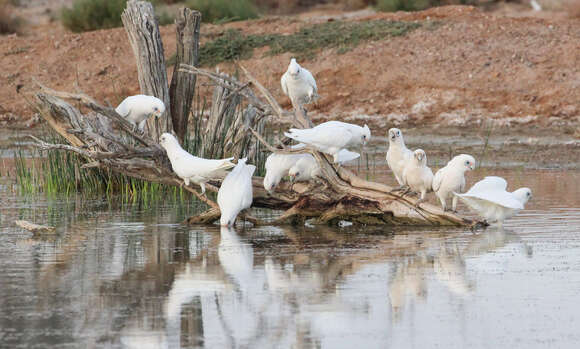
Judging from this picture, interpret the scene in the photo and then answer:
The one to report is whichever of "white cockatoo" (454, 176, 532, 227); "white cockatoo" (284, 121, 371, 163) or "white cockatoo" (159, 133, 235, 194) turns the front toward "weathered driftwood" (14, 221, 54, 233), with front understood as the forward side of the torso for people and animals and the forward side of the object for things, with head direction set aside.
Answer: "white cockatoo" (159, 133, 235, 194)

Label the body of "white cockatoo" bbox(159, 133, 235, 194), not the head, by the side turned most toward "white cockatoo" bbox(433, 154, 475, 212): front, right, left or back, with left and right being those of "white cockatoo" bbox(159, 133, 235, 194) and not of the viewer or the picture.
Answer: back

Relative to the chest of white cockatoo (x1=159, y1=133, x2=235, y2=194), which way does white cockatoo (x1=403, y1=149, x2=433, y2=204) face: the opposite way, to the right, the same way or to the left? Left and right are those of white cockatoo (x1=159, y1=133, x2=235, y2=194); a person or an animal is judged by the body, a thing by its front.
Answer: to the left

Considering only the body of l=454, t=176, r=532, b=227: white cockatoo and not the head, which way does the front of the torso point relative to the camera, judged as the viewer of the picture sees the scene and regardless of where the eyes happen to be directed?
to the viewer's right

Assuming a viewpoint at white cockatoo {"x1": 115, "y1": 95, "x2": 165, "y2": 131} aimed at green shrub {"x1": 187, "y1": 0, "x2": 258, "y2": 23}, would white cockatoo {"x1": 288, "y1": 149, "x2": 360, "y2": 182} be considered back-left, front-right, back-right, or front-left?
back-right

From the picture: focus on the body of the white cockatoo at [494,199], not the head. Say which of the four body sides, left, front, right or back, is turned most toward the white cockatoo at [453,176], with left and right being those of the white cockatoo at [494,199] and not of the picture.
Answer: back

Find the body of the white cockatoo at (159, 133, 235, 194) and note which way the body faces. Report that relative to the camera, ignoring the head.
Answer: to the viewer's left

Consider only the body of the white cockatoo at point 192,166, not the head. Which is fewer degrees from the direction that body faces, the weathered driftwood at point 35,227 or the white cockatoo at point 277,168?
the weathered driftwood

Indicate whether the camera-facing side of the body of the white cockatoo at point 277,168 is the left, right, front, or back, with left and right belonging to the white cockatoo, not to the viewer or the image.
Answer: left

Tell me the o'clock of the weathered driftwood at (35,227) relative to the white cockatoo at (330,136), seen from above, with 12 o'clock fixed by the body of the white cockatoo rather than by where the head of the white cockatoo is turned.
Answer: The weathered driftwood is roughly at 6 o'clock from the white cockatoo.

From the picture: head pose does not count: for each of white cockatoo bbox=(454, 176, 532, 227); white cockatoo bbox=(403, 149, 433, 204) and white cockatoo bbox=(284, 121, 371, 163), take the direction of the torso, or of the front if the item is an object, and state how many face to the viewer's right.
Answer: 2

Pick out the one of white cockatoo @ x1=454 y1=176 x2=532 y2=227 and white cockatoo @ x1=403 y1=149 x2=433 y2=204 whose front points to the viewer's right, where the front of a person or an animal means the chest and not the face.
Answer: white cockatoo @ x1=454 y1=176 x2=532 y2=227

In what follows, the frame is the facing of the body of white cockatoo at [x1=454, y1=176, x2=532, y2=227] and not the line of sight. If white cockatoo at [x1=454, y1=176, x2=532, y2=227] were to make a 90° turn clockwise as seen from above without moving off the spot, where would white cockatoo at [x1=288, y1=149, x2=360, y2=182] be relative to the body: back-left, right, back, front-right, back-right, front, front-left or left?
right

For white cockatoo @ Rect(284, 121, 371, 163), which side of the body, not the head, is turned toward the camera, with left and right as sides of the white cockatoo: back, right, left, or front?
right
